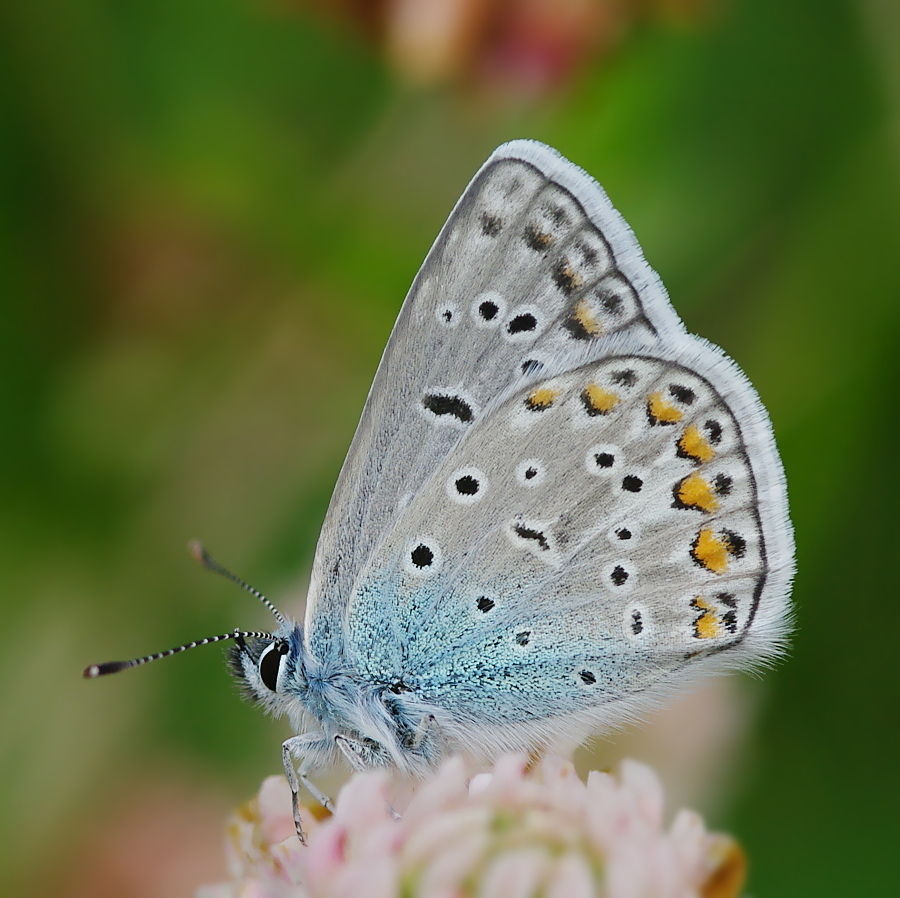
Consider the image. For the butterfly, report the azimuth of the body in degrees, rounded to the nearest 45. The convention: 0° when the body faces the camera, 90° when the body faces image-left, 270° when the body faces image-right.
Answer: approximately 90°
